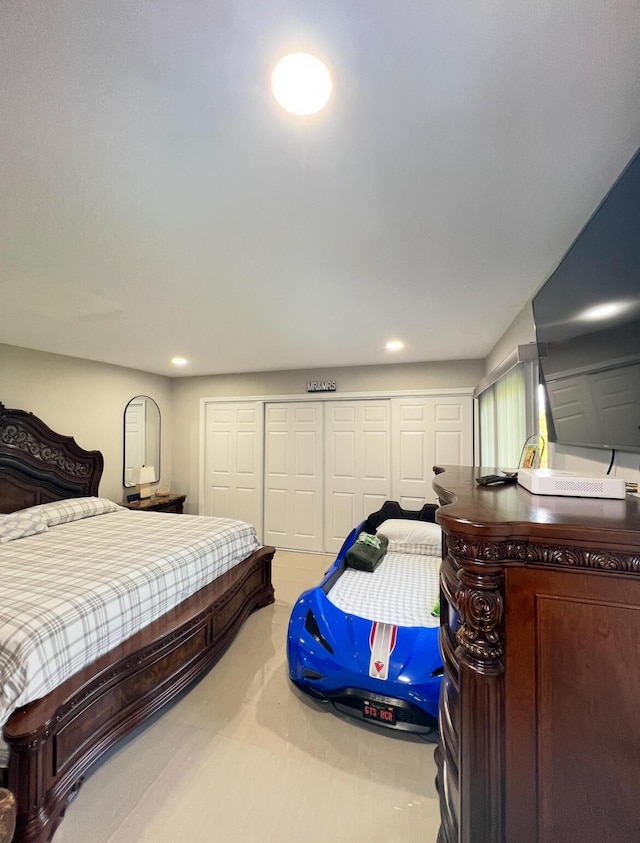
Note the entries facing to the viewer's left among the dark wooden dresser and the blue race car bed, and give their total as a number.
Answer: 1

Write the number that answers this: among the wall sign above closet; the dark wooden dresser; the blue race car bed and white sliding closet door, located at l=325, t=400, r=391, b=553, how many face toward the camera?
3

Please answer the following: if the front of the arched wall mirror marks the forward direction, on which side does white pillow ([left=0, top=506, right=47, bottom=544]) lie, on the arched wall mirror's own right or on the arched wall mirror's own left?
on the arched wall mirror's own right

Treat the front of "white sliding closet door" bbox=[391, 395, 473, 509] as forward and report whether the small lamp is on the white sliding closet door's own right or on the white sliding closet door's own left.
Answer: on the white sliding closet door's own right

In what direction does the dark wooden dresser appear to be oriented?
to the viewer's left

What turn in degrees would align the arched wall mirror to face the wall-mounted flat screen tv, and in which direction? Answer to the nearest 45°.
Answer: approximately 45° to its right

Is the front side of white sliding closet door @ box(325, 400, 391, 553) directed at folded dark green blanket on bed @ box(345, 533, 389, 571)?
yes

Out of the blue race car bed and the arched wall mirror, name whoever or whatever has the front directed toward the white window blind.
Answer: the arched wall mirror

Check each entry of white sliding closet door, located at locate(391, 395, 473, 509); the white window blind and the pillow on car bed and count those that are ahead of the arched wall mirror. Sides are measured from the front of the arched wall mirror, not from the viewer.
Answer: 3

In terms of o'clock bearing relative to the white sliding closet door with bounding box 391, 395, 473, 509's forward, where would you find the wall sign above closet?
The wall sign above closet is roughly at 3 o'clock from the white sliding closet door.

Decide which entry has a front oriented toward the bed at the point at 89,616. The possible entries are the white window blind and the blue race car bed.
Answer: the white window blind

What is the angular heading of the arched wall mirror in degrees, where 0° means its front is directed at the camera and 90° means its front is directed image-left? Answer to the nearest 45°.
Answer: approximately 315°
